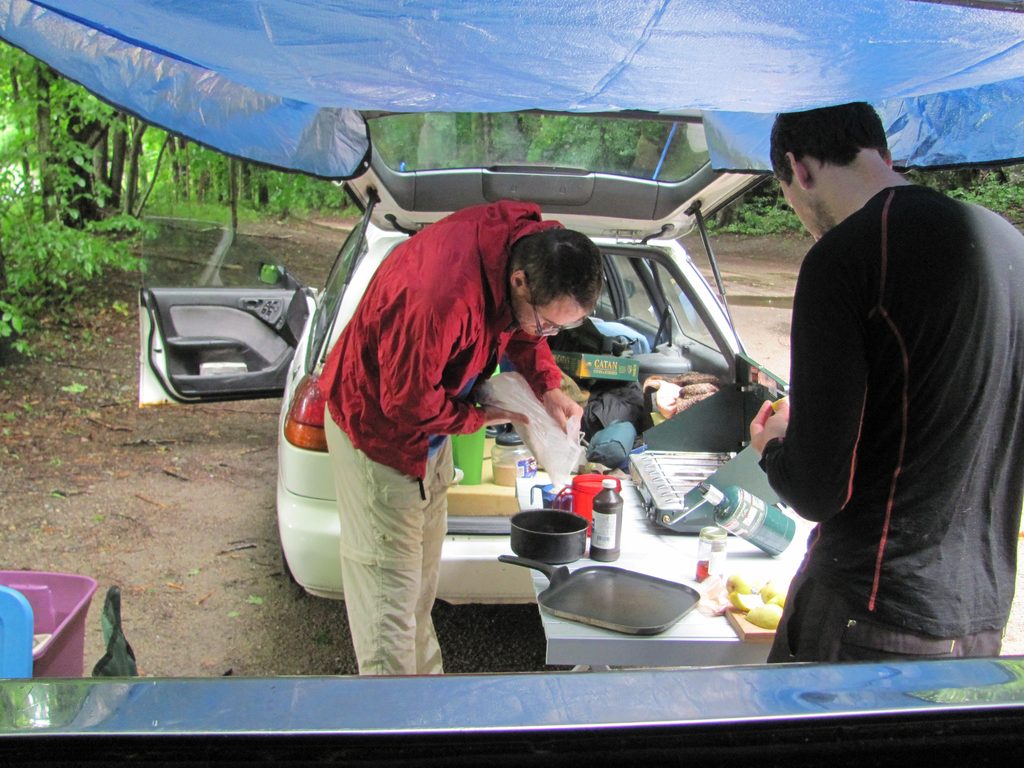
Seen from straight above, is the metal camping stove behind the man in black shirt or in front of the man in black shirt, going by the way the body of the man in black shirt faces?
in front

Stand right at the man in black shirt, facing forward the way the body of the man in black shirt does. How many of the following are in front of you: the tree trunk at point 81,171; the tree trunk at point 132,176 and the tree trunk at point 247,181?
3

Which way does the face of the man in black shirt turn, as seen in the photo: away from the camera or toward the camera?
away from the camera

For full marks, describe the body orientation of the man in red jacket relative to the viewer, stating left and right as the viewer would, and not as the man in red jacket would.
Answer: facing to the right of the viewer

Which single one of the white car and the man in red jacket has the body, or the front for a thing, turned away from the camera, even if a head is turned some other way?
the white car

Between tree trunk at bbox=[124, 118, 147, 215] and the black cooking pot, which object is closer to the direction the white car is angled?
the tree trunk

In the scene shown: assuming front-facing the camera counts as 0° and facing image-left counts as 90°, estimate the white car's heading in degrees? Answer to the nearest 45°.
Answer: approximately 180°

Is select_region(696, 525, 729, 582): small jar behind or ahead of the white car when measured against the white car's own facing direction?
behind

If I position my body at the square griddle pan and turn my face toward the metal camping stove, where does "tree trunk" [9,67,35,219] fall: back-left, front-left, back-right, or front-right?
front-left

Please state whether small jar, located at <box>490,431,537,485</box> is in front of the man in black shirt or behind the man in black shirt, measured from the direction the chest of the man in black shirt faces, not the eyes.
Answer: in front

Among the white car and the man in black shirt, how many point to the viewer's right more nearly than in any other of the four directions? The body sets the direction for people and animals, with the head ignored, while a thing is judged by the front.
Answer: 0

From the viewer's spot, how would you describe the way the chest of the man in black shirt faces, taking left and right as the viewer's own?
facing away from the viewer and to the left of the viewer

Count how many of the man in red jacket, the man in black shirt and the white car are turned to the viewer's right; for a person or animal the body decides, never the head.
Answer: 1
